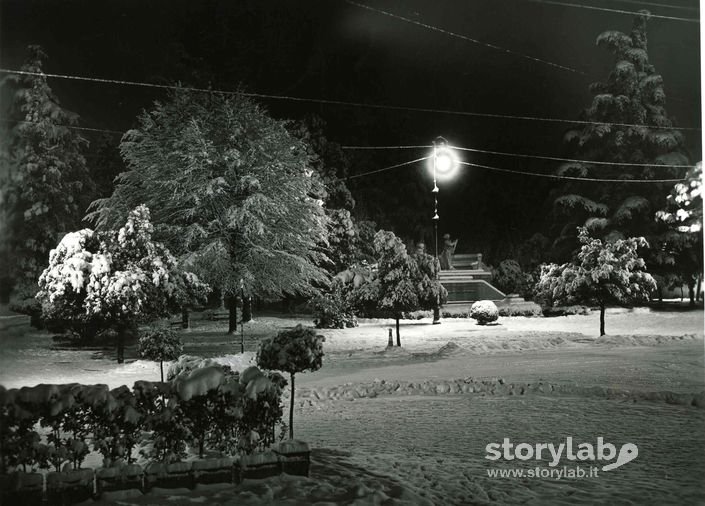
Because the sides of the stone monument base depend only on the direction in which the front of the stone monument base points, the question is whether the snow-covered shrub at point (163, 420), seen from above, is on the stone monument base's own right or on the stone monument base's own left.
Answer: on the stone monument base's own right

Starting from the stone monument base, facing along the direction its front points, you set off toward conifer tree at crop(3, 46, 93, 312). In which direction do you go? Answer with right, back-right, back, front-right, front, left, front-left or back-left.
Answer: back-right

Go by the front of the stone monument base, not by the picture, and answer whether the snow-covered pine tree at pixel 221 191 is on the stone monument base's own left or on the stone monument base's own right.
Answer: on the stone monument base's own right

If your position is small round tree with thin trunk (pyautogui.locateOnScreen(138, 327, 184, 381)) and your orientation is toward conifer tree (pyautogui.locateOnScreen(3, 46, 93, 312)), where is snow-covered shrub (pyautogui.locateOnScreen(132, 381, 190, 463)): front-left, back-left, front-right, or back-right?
back-left

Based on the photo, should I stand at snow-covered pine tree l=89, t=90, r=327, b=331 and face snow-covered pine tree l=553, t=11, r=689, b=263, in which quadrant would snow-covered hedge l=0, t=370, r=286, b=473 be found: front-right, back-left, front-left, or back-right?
back-right

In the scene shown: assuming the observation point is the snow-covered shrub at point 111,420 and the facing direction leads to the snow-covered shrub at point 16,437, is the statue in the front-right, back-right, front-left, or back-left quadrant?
back-right
